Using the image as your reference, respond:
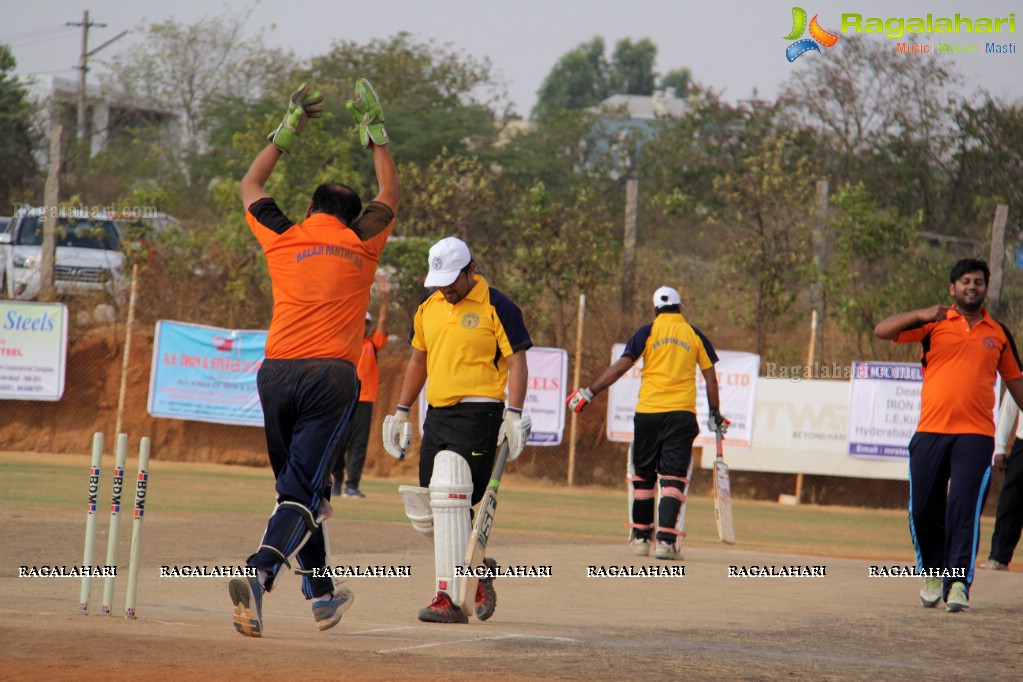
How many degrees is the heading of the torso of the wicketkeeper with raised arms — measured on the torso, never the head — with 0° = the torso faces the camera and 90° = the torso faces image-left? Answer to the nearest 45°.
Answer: approximately 180°

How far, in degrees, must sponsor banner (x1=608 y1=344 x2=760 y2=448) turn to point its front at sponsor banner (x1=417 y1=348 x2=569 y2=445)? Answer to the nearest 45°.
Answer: approximately 90° to its right

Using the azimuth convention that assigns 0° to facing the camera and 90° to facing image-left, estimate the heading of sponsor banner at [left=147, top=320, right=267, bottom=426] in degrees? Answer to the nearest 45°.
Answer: approximately 0°

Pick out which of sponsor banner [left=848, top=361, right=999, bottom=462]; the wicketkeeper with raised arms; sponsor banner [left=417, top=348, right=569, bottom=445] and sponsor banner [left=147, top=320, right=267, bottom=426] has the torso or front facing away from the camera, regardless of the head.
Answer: the wicketkeeper with raised arms

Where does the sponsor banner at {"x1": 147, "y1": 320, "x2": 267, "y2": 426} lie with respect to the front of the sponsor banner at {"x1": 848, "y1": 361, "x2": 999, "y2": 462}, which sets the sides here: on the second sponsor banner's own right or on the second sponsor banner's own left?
on the second sponsor banner's own right

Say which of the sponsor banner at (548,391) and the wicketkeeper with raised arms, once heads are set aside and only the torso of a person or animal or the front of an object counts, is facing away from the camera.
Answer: the wicketkeeper with raised arms

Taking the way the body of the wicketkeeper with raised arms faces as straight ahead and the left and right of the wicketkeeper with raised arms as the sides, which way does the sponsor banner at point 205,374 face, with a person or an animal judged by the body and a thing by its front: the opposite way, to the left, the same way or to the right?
the opposite way

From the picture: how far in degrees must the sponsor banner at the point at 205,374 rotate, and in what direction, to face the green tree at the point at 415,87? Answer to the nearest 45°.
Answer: approximately 180°

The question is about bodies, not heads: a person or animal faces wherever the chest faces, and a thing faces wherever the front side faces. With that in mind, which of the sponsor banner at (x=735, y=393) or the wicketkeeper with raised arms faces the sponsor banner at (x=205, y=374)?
the wicketkeeper with raised arms

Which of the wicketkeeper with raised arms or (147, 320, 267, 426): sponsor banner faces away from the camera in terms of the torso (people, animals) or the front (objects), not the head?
the wicketkeeper with raised arms

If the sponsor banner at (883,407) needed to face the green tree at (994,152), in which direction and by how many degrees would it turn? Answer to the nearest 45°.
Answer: approximately 180°
